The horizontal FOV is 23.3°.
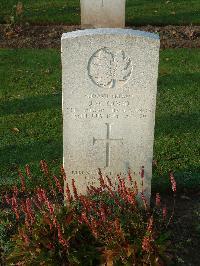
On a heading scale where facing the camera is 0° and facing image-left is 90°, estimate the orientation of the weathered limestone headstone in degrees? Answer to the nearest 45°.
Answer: approximately 0°

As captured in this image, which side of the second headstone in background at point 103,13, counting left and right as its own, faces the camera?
front

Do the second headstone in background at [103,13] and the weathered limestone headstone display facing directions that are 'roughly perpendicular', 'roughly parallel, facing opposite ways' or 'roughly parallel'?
roughly parallel

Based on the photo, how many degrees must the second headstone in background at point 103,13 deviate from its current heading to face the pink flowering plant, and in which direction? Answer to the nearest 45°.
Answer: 0° — it already faces it

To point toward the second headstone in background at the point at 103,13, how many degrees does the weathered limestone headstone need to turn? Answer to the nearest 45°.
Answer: approximately 180°

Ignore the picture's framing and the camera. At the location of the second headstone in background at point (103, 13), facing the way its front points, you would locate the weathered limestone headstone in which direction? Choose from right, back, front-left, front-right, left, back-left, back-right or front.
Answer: front

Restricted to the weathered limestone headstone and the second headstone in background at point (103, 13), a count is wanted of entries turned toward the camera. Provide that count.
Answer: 2
